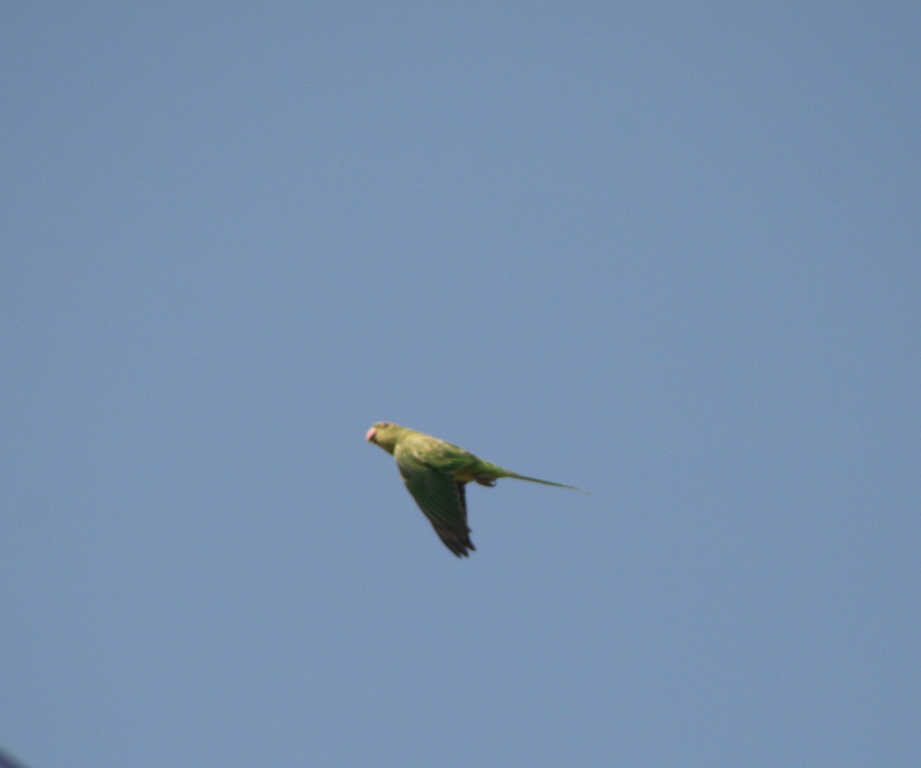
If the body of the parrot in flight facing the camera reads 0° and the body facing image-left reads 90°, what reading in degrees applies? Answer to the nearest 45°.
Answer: approximately 90°
